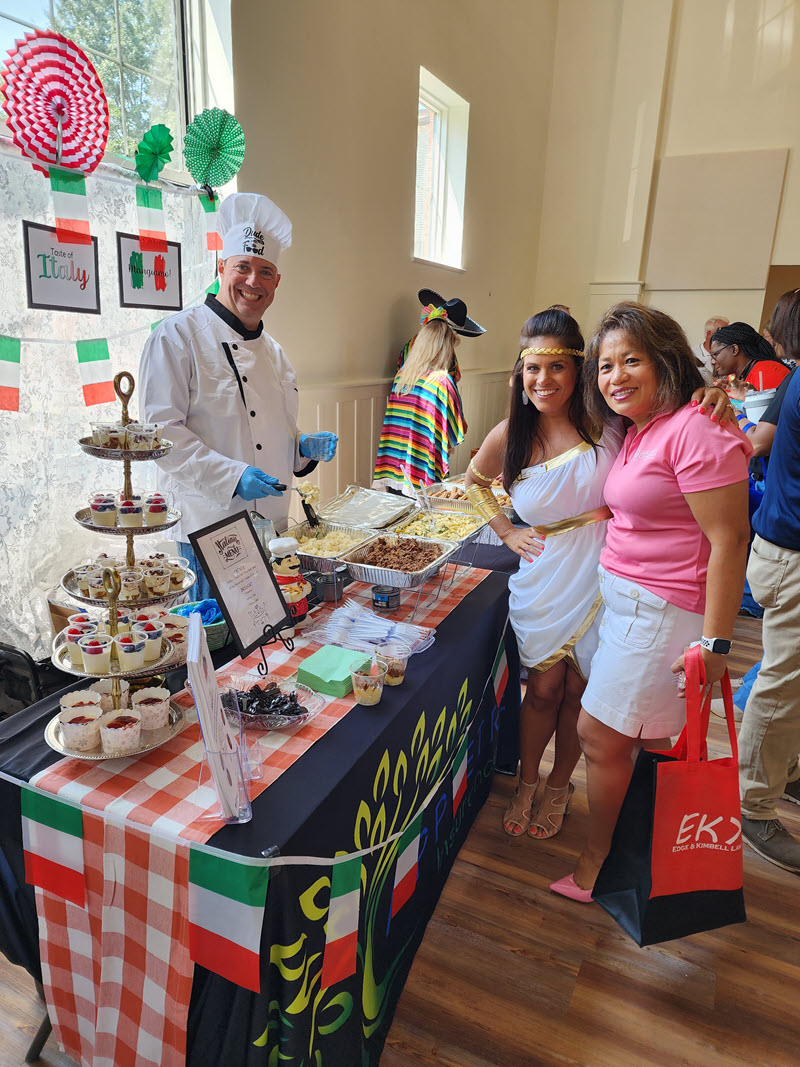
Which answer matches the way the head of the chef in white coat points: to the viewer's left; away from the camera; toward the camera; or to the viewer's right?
toward the camera

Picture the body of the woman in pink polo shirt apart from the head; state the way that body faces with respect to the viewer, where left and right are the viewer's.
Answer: facing the viewer and to the left of the viewer

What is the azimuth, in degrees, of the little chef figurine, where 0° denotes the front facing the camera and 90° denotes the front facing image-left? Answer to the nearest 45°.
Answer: approximately 315°

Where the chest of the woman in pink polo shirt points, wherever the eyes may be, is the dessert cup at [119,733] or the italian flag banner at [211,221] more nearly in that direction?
the dessert cup

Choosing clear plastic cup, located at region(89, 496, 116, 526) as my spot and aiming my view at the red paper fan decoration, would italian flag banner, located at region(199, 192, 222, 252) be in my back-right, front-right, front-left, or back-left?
front-right

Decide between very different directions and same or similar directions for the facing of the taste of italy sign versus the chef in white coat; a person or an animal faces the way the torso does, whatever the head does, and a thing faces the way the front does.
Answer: same or similar directions

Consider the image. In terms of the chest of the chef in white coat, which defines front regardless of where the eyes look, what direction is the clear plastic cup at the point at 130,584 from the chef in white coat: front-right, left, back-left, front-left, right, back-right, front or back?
front-right
